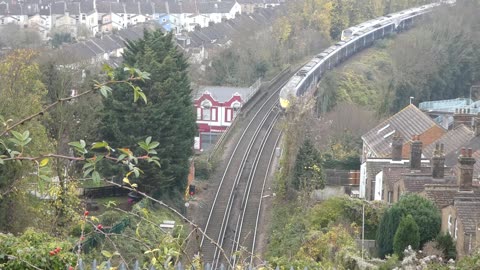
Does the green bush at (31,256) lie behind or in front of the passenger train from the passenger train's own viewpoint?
in front

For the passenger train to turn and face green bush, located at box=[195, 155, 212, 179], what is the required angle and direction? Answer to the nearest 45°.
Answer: approximately 45° to its left

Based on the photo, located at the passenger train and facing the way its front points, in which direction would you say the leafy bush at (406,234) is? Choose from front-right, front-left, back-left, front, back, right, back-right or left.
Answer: front-left

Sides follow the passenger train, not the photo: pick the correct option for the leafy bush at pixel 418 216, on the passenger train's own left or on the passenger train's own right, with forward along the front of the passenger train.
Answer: on the passenger train's own left

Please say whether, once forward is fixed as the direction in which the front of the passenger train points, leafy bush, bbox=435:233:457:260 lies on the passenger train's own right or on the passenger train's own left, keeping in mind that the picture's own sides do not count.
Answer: on the passenger train's own left

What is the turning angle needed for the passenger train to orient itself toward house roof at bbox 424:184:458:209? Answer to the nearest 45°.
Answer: approximately 45° to its left

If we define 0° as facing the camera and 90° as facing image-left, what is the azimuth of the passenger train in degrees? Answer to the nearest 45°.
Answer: approximately 45°

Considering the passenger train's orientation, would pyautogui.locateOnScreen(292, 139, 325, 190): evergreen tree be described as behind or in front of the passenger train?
in front
